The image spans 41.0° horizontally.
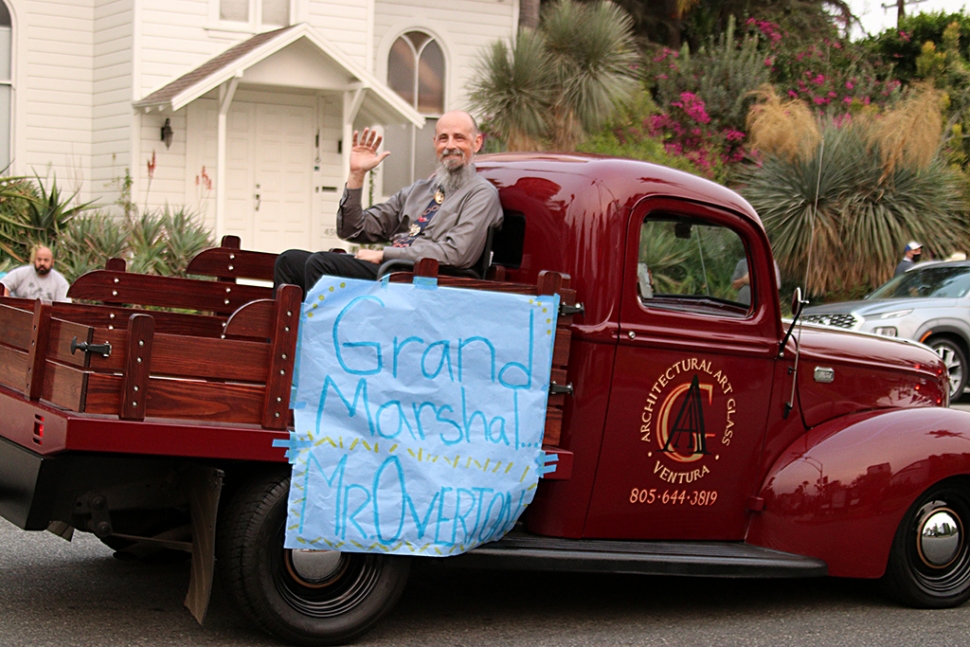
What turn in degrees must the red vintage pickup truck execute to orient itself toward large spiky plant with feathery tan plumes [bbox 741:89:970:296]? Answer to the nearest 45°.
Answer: approximately 45° to its left

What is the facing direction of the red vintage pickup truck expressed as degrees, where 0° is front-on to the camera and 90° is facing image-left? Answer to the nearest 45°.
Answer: approximately 225°

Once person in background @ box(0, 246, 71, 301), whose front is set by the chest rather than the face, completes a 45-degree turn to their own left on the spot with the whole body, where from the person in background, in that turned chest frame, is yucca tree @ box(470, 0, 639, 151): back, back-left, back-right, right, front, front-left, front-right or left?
left

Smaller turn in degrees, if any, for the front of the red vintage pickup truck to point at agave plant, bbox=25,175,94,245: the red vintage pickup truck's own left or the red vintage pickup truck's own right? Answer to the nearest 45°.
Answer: approximately 90° to the red vintage pickup truck's own left

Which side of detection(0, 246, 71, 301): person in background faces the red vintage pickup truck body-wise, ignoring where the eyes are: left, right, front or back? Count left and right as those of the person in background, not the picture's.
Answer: front

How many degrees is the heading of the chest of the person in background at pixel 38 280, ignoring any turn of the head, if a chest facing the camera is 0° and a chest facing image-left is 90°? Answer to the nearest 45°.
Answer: approximately 0°

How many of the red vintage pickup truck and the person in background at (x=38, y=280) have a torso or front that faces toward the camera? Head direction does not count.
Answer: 1

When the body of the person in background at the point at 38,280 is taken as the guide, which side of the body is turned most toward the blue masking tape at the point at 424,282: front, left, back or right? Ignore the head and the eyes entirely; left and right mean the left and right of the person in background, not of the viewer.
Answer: front

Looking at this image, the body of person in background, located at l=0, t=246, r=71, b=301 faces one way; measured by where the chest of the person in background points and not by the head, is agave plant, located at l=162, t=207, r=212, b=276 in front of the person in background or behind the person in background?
behind

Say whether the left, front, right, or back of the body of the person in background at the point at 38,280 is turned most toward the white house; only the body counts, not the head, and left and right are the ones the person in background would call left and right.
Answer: back

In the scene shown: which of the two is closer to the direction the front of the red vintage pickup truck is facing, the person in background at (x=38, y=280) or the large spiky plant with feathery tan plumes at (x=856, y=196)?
the large spiky plant with feathery tan plumes

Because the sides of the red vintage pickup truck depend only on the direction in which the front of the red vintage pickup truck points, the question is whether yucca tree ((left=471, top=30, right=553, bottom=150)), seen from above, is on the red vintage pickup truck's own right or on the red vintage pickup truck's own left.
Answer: on the red vintage pickup truck's own left

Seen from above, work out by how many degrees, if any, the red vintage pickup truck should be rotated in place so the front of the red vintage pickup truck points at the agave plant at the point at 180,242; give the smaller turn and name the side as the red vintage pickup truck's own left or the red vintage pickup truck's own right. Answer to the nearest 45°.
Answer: approximately 90° to the red vintage pickup truck's own left
